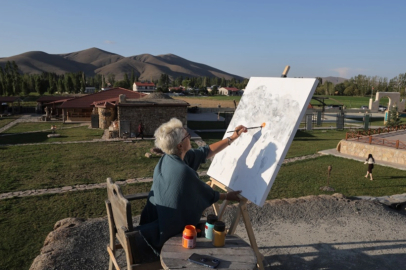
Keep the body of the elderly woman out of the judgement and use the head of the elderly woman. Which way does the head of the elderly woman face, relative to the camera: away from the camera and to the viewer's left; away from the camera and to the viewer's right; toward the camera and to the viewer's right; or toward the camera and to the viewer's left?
away from the camera and to the viewer's right

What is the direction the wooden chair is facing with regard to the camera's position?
facing away from the viewer and to the right of the viewer

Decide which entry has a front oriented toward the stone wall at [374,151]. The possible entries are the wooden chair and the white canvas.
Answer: the wooden chair

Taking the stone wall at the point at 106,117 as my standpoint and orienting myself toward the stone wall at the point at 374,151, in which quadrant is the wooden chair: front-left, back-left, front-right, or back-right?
front-right

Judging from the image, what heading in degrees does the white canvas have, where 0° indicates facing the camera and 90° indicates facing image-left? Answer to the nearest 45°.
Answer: approximately 45°

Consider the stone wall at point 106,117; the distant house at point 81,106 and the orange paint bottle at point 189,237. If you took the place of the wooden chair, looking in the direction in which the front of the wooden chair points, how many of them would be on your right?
1

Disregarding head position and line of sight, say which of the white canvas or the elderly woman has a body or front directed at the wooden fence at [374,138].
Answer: the elderly woman

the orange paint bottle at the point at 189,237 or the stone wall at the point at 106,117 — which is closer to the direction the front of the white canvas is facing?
the orange paint bottle

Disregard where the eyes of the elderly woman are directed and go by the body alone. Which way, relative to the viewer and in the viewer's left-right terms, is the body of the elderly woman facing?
facing away from the viewer and to the right of the viewer

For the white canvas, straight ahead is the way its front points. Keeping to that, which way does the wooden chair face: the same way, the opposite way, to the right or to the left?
the opposite way

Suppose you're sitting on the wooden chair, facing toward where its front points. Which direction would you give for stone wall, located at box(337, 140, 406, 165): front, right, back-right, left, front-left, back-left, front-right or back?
front

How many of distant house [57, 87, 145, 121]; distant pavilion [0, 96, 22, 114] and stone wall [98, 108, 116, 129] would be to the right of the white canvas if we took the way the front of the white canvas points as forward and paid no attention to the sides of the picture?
3

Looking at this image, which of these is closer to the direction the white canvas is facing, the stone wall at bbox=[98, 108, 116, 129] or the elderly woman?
the elderly woman

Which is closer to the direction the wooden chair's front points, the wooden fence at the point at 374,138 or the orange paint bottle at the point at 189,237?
the wooden fence

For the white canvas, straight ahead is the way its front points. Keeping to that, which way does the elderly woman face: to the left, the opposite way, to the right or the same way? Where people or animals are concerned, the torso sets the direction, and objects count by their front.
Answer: the opposite way

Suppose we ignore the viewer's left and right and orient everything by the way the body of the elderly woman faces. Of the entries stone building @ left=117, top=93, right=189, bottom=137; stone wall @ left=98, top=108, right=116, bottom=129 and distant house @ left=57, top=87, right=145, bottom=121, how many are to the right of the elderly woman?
0

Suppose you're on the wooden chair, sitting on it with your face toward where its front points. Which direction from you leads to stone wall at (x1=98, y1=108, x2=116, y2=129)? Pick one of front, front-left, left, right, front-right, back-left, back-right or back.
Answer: front-left

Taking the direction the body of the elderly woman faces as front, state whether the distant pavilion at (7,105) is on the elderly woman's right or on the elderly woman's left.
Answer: on the elderly woman's left
